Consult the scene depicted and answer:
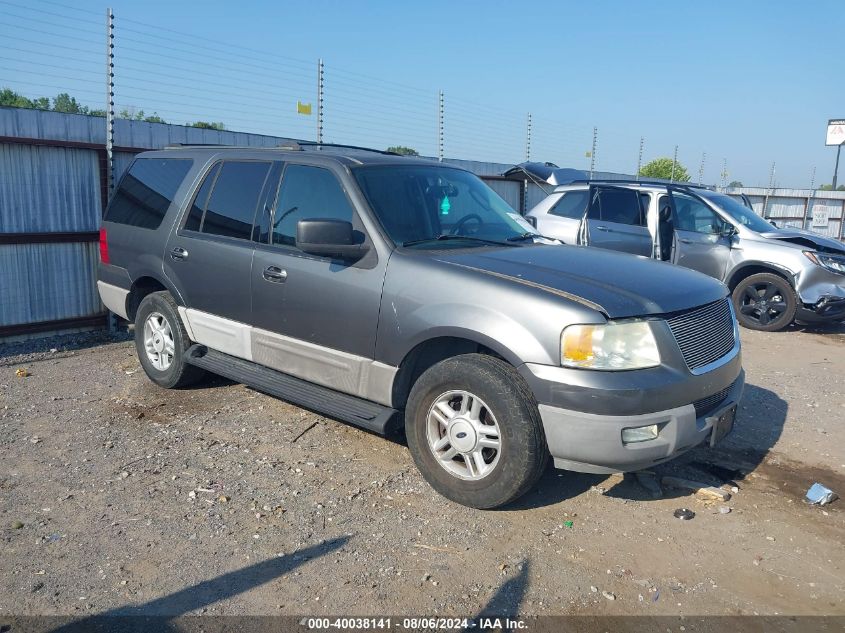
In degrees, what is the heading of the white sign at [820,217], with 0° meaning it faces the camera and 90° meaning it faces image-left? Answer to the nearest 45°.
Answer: approximately 0°

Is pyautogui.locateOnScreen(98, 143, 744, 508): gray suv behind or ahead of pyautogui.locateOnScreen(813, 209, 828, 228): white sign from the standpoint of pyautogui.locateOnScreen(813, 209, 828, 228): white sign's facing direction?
ahead

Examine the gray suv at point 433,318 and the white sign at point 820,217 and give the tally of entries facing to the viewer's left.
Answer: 0

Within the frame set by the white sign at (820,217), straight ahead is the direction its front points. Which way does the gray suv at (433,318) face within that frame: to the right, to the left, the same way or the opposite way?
to the left

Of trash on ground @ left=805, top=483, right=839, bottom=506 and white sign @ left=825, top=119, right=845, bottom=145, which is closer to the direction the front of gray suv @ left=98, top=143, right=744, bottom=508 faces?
the trash on ground

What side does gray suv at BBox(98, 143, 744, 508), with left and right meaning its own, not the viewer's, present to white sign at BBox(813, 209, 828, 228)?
left

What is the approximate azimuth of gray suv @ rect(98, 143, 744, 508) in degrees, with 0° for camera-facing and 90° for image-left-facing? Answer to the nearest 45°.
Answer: approximately 315°

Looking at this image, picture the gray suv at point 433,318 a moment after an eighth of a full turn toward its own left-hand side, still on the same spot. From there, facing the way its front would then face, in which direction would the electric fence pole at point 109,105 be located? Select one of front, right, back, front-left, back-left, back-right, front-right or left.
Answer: back-left

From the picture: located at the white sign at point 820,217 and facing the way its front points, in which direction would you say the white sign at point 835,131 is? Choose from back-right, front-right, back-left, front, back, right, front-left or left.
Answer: back

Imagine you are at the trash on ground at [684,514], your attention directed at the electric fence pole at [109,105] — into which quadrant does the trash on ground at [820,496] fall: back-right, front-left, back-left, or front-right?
back-right

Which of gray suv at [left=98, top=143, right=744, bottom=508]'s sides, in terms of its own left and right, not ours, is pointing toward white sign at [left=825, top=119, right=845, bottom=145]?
left

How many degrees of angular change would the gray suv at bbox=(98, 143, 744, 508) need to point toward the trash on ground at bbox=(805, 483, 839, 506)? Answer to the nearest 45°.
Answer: approximately 45° to its left

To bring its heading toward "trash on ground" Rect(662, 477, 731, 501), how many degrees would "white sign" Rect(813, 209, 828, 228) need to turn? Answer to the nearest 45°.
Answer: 0° — it already faces it

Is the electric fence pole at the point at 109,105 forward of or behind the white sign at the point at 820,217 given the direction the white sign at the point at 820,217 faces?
forward

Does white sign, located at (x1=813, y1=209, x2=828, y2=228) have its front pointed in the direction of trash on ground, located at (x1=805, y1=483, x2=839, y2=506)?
yes
